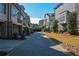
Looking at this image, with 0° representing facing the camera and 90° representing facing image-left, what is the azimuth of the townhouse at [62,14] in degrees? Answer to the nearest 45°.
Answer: approximately 45°

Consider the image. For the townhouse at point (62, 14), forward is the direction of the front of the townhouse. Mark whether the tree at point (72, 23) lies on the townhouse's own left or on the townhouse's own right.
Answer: on the townhouse's own left
